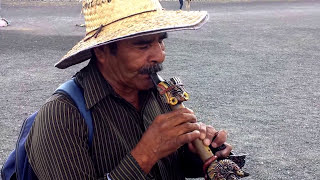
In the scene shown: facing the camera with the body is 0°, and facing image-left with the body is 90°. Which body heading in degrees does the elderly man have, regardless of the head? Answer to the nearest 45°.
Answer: approximately 315°
